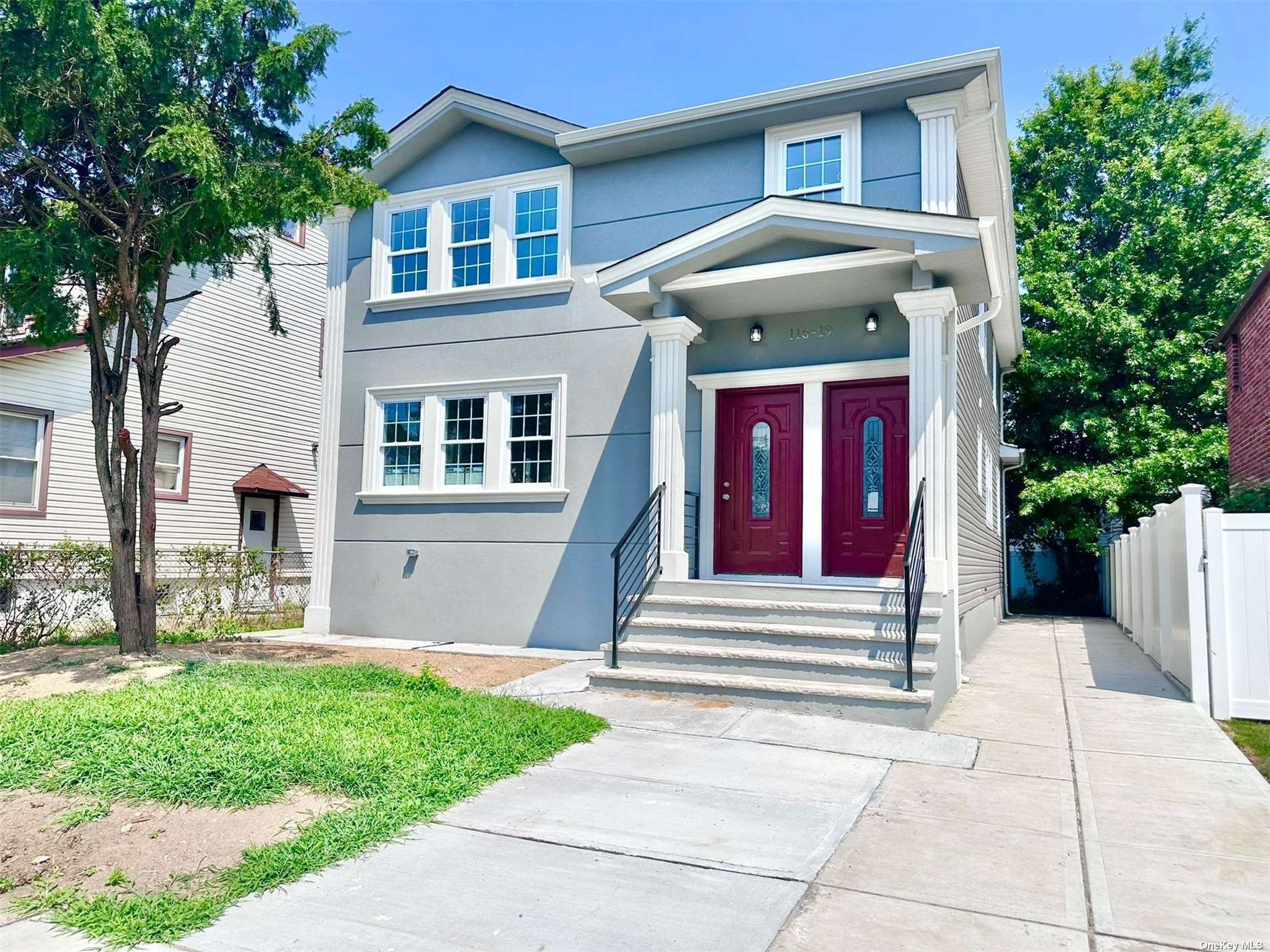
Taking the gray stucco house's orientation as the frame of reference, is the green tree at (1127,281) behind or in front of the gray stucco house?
behind

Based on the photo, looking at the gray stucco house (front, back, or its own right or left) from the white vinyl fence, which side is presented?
left

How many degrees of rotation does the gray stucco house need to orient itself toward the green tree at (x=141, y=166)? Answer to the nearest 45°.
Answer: approximately 45° to its right

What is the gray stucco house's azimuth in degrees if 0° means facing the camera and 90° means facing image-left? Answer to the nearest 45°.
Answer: approximately 45°

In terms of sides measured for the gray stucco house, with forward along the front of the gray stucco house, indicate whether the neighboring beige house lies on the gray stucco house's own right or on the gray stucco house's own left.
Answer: on the gray stucco house's own right

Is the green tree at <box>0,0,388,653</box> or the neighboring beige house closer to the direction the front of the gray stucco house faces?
the green tree

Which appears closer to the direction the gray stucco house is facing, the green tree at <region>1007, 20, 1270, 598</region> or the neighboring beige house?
the neighboring beige house
